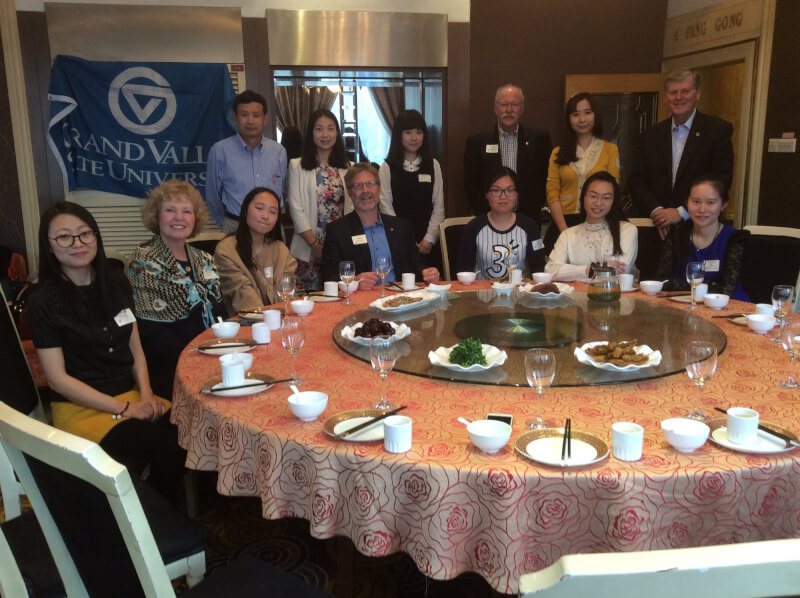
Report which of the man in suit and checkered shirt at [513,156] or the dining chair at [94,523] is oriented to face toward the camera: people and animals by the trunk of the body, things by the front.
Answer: the man in suit and checkered shirt

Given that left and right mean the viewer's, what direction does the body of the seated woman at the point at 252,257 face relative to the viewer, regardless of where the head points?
facing the viewer and to the right of the viewer

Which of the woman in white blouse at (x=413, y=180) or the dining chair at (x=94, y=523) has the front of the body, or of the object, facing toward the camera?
the woman in white blouse

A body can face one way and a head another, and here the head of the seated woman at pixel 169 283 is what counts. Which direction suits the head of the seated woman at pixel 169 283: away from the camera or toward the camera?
toward the camera

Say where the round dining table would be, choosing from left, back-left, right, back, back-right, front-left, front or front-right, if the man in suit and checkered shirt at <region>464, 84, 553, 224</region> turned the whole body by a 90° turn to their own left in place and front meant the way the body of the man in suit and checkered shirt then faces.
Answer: right

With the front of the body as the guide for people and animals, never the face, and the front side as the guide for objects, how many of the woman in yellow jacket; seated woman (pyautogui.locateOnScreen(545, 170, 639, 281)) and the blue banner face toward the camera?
3

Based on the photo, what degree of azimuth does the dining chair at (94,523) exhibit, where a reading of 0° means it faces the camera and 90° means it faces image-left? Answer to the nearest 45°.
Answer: approximately 225°

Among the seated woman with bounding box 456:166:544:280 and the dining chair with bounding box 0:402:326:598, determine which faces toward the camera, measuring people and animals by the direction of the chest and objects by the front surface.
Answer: the seated woman

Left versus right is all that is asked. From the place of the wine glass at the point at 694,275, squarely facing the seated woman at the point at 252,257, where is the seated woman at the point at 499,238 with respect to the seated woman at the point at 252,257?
right

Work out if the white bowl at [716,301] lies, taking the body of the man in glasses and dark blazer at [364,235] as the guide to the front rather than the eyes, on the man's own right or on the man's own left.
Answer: on the man's own left

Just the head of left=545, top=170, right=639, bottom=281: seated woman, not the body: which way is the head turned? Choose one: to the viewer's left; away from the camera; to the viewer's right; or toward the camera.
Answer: toward the camera

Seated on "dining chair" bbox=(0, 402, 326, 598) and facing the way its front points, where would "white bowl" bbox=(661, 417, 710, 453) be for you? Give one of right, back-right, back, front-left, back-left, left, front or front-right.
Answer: front-right

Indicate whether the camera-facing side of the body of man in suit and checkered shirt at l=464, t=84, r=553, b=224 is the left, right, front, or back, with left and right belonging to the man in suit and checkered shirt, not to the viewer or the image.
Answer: front

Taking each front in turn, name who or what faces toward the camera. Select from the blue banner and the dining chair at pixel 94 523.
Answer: the blue banner

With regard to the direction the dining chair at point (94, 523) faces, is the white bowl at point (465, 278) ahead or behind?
ahead

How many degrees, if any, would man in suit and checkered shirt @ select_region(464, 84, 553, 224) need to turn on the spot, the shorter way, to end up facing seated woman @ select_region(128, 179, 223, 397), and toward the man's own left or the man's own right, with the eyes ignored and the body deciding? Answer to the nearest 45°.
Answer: approximately 45° to the man's own right

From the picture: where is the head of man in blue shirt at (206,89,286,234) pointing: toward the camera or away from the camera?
toward the camera

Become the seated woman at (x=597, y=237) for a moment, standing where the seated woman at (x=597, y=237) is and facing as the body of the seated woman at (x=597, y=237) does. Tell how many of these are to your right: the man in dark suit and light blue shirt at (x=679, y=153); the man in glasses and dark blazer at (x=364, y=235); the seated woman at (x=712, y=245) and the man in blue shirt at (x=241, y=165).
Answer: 2

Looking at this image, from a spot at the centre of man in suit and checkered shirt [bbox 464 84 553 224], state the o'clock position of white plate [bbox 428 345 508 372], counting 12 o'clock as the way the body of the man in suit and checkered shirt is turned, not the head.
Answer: The white plate is roughly at 12 o'clock from the man in suit and checkered shirt.

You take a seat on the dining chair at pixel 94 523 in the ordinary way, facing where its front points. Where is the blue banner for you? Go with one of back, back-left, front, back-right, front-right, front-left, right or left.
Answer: front-left

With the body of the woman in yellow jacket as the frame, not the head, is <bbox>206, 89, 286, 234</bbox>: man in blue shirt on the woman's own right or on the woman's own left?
on the woman's own right

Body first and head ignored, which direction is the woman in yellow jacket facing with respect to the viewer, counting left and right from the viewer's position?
facing the viewer
